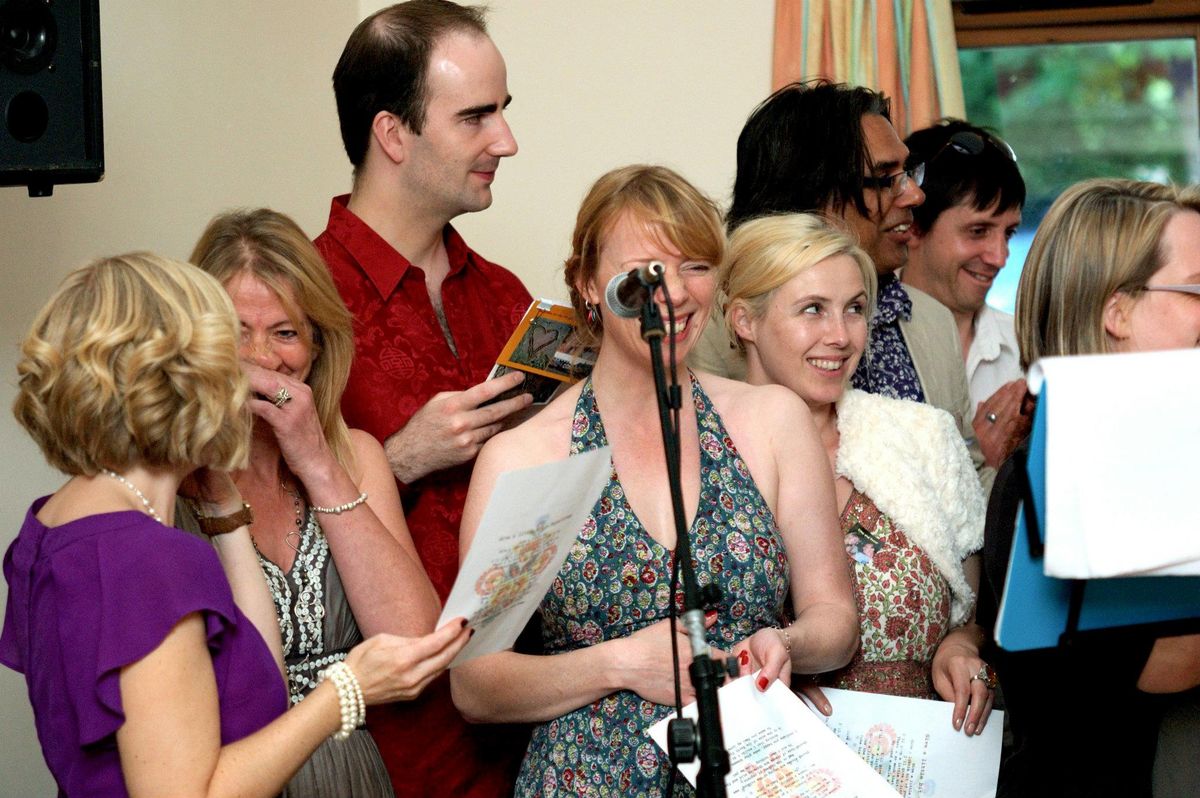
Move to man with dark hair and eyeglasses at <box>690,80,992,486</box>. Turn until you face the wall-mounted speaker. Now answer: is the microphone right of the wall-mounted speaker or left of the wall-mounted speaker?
left

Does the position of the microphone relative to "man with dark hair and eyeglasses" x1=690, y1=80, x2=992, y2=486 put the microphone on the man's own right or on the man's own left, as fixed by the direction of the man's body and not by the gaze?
on the man's own right

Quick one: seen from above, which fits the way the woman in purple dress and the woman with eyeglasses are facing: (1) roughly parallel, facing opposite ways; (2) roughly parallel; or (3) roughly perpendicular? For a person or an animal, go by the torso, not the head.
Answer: roughly perpendicular

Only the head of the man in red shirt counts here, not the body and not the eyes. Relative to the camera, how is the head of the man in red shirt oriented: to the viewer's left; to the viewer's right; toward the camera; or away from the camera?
to the viewer's right

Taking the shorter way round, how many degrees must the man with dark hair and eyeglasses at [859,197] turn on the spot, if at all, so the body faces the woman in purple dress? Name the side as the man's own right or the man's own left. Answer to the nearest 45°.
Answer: approximately 90° to the man's own right

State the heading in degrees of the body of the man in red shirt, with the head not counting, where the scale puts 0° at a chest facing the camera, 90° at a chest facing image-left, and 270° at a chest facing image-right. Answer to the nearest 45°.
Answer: approximately 315°

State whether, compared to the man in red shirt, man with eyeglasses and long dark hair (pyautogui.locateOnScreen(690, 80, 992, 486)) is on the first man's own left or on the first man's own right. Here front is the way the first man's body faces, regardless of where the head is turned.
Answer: on the first man's own left

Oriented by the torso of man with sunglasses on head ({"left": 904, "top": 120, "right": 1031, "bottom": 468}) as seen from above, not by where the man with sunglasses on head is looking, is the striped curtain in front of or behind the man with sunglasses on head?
behind

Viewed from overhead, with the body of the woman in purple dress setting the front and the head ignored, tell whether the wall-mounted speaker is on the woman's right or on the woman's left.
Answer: on the woman's left

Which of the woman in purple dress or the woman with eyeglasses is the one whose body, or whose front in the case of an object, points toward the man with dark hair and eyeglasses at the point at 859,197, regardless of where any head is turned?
the woman in purple dress
